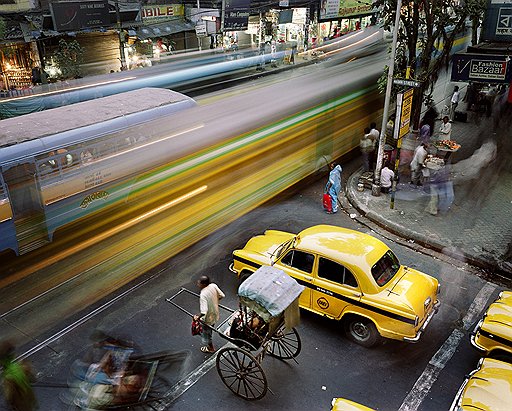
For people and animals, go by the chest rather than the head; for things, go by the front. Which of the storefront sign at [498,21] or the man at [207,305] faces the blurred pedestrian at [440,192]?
the storefront sign

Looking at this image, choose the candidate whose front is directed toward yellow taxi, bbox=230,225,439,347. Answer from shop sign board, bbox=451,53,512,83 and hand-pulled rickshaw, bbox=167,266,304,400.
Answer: the shop sign board

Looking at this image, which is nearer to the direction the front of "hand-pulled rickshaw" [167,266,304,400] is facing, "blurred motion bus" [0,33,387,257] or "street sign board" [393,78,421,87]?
the blurred motion bus

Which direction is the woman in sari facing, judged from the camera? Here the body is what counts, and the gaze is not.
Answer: to the viewer's left

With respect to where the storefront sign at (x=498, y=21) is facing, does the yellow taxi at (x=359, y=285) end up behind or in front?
in front

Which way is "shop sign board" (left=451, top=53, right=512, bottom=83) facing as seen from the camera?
toward the camera

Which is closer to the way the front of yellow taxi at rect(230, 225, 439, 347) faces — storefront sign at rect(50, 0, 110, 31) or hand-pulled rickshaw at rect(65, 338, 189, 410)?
the storefront sign

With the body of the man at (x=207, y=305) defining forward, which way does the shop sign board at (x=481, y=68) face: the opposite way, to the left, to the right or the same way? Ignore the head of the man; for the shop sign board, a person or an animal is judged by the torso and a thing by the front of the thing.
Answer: to the left

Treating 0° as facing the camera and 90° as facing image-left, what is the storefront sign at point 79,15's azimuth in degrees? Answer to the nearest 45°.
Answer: approximately 0°

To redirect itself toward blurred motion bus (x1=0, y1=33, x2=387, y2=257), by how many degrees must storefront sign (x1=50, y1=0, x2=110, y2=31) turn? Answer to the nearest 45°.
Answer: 0° — it already faces it

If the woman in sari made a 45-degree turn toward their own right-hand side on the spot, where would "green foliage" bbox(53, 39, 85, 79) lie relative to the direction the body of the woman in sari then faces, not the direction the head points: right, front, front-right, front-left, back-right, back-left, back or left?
front

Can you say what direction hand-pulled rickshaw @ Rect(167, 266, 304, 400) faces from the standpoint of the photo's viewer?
facing away from the viewer and to the left of the viewer

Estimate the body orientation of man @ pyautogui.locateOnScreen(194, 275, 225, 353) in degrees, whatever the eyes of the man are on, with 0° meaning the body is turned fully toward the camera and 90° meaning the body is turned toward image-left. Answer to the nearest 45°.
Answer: approximately 135°

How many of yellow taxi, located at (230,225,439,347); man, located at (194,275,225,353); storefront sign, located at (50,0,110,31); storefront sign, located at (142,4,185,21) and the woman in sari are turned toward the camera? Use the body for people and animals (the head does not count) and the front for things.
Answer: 2

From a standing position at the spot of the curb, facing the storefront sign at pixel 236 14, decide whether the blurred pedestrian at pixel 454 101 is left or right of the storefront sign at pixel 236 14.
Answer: right

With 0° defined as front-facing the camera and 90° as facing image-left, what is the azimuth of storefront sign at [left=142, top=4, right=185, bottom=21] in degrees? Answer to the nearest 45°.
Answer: approximately 0°

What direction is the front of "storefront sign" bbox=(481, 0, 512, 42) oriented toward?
toward the camera

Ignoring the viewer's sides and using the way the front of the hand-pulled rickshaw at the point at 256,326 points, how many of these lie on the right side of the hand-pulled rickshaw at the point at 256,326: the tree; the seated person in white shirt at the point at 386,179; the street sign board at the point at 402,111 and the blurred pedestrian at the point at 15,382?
3

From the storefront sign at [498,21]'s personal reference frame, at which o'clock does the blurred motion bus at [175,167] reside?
The blurred motion bus is roughly at 1 o'clock from the storefront sign.

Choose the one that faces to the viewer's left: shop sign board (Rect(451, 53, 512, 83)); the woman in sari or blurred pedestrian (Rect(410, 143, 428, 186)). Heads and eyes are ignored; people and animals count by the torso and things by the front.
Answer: the woman in sari

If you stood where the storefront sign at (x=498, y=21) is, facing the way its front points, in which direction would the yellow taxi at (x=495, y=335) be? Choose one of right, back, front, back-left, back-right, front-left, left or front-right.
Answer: front

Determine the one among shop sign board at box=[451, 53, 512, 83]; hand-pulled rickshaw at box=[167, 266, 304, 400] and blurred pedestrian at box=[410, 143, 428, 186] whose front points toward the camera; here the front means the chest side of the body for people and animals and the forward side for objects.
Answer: the shop sign board
